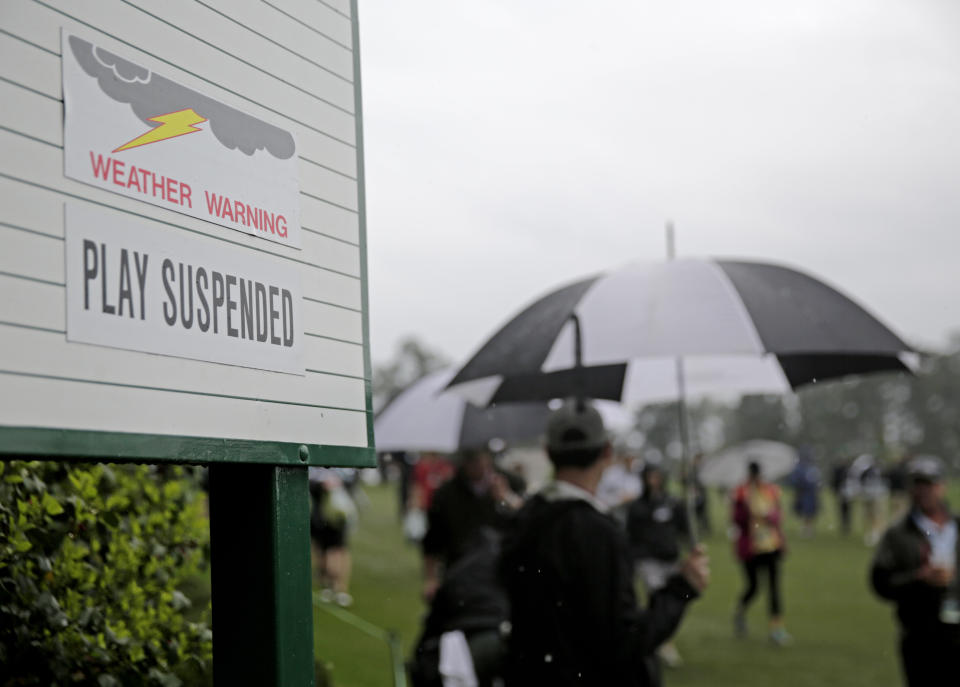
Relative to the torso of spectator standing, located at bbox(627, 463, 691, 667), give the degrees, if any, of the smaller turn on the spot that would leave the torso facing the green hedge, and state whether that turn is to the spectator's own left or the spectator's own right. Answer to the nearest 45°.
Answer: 0° — they already face it

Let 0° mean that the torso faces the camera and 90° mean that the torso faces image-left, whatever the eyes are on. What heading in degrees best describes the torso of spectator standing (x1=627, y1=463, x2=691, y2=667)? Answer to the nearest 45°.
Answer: approximately 0°

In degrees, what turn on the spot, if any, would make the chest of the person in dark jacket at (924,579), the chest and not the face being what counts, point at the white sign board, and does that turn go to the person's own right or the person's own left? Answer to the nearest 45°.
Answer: approximately 45° to the person's own right

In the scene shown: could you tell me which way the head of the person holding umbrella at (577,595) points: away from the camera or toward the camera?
away from the camera

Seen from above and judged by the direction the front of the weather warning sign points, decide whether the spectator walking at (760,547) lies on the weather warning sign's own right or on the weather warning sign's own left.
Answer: on the weather warning sign's own left

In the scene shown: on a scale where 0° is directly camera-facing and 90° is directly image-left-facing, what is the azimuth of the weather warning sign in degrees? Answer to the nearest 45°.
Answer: approximately 315°

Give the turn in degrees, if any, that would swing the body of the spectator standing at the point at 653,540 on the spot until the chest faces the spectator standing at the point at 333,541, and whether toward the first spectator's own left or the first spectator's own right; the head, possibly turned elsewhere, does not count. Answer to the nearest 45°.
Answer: approximately 135° to the first spectator's own right

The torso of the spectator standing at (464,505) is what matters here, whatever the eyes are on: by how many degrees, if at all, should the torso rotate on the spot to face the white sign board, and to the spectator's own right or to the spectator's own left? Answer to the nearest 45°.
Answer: approximately 45° to the spectator's own right
